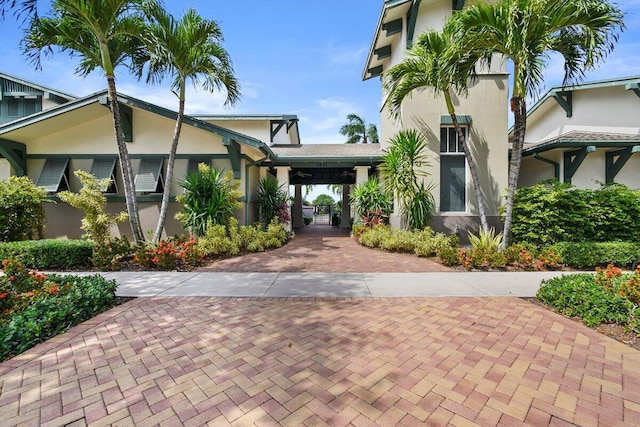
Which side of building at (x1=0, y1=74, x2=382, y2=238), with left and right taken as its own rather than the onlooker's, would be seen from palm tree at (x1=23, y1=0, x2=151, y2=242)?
front

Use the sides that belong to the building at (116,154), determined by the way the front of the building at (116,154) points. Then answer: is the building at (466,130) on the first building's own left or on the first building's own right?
on the first building's own left

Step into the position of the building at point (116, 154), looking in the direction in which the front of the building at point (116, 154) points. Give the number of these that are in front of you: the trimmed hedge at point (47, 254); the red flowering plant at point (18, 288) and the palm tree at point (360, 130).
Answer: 2

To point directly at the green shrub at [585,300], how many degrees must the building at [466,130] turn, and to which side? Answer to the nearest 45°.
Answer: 0° — it already faces it

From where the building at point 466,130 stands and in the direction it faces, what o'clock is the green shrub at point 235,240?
The green shrub is roughly at 2 o'clock from the building.

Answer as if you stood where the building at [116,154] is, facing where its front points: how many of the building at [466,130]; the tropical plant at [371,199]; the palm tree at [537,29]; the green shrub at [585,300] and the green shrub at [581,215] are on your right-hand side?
0

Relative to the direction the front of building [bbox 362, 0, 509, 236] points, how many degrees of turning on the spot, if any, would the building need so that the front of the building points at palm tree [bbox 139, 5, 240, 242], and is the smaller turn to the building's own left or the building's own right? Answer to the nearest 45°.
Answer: approximately 45° to the building's own right

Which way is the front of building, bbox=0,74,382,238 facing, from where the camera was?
facing the viewer

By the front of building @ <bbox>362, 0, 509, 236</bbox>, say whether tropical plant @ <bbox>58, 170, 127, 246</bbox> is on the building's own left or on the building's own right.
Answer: on the building's own right

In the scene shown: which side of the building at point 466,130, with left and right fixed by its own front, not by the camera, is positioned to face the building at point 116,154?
right

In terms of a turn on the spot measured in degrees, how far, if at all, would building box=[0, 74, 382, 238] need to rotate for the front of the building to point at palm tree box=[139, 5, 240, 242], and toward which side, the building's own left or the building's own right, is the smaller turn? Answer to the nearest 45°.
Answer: approximately 45° to the building's own left

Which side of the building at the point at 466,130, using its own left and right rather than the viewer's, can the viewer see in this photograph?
front

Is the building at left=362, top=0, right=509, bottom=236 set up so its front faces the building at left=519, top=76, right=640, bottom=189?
no

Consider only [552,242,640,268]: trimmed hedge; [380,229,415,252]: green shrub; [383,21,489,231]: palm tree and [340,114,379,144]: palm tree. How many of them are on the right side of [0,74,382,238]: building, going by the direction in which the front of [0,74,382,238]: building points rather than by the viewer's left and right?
0

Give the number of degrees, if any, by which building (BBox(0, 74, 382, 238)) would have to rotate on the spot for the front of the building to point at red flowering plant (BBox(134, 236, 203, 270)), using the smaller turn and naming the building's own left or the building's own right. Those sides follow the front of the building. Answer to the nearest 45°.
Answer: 0° — it already faces it

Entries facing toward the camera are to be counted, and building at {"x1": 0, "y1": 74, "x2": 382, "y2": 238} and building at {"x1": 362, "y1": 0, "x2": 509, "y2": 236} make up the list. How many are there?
2

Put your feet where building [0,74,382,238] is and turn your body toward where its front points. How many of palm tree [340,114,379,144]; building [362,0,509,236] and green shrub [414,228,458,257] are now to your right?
0

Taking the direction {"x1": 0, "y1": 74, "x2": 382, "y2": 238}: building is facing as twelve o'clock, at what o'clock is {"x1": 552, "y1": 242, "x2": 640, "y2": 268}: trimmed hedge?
The trimmed hedge is roughly at 10 o'clock from the building.
